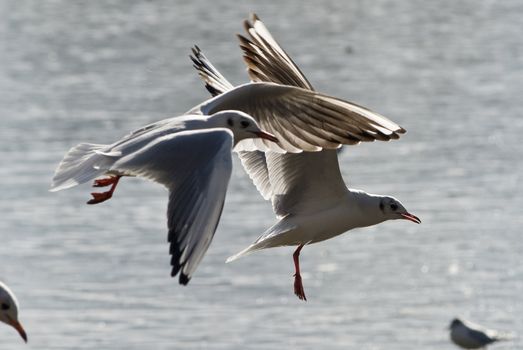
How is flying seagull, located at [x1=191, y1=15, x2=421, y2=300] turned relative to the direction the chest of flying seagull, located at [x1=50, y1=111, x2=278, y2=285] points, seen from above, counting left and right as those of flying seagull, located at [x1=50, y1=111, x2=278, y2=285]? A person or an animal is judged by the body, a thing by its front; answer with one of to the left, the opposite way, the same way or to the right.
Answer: the same way

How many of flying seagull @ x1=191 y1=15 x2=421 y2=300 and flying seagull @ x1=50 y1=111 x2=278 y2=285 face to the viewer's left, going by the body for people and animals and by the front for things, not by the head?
0

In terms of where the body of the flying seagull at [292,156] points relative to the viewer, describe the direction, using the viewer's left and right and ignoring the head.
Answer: facing to the right of the viewer

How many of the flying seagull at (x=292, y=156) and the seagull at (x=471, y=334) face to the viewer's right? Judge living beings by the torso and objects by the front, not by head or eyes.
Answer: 1

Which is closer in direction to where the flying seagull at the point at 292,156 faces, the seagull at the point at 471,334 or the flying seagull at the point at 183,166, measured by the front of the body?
the seagull

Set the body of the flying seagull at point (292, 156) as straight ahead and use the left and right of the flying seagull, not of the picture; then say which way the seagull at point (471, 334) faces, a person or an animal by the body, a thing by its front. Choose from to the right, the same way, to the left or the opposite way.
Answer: the opposite way

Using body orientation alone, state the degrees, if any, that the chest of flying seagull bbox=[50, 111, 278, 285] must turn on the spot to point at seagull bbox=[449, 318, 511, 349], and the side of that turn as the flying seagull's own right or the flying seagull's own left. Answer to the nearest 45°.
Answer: approximately 45° to the flying seagull's own left

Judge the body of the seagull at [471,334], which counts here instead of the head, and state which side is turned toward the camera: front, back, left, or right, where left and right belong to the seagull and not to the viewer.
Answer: left

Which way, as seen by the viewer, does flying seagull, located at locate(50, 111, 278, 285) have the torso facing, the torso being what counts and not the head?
to the viewer's right

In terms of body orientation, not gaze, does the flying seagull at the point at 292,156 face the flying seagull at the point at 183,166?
no
